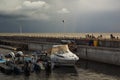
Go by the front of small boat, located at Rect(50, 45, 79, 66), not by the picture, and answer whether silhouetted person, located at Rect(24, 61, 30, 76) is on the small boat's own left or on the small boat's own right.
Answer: on the small boat's own right
